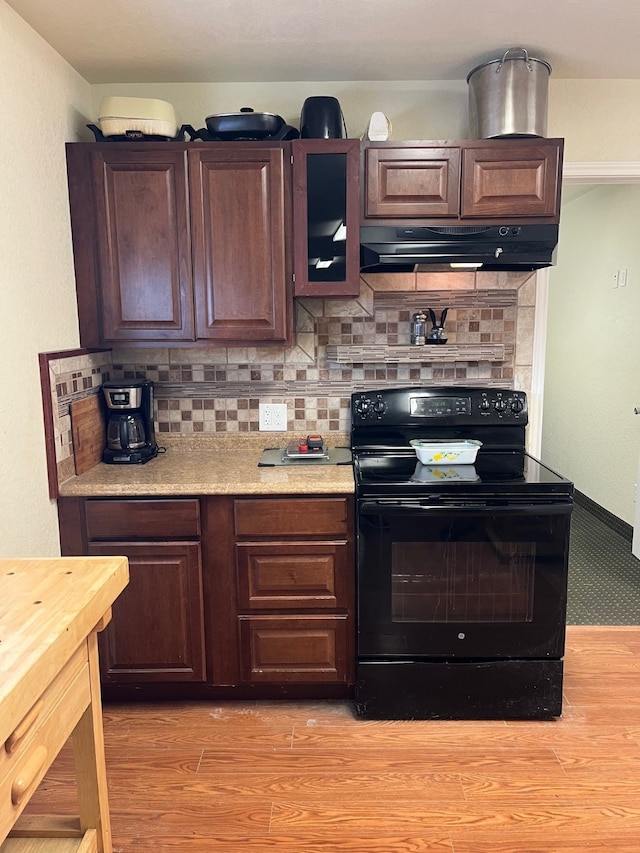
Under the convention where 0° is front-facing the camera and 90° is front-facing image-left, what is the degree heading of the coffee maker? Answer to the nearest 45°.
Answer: approximately 0°

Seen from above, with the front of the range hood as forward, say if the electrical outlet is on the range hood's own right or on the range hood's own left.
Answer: on the range hood's own right

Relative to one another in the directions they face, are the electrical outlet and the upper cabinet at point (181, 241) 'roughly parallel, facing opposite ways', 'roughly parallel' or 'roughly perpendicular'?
roughly parallel

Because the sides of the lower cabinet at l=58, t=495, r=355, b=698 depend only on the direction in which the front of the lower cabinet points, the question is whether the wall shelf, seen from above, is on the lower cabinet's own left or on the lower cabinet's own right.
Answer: on the lower cabinet's own left

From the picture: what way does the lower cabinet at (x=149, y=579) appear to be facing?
toward the camera

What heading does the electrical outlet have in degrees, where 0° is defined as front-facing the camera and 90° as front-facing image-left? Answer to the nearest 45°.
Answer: approximately 0°

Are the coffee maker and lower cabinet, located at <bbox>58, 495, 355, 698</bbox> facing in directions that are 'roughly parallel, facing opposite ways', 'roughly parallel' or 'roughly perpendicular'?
roughly parallel

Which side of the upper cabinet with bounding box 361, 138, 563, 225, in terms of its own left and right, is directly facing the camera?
front
